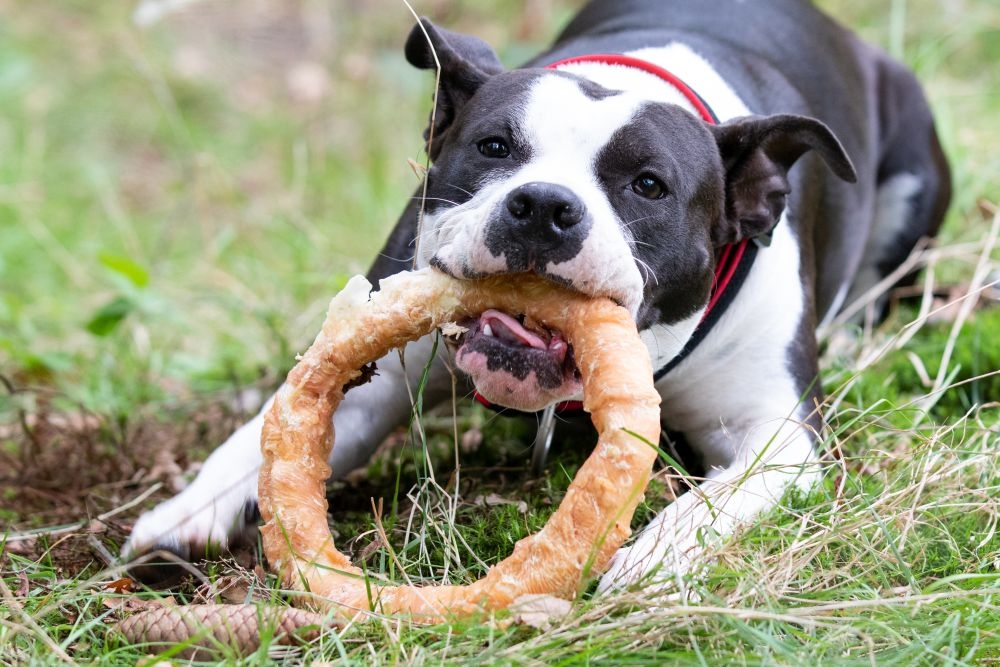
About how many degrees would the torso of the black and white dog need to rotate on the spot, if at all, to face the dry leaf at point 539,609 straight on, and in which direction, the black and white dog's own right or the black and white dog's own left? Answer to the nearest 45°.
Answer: approximately 45° to the black and white dog's own left

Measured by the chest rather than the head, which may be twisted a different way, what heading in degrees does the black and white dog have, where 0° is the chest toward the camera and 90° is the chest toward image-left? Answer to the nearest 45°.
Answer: approximately 45°

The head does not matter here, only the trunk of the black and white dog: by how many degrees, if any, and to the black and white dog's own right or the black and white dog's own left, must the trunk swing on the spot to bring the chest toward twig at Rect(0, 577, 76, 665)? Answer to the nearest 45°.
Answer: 0° — it already faces it

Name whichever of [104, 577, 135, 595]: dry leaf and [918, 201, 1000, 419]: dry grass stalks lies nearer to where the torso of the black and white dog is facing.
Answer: the dry leaf

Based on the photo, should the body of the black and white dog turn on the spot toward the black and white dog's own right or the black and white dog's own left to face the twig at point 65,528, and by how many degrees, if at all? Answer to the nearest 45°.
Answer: approximately 45° to the black and white dog's own right
